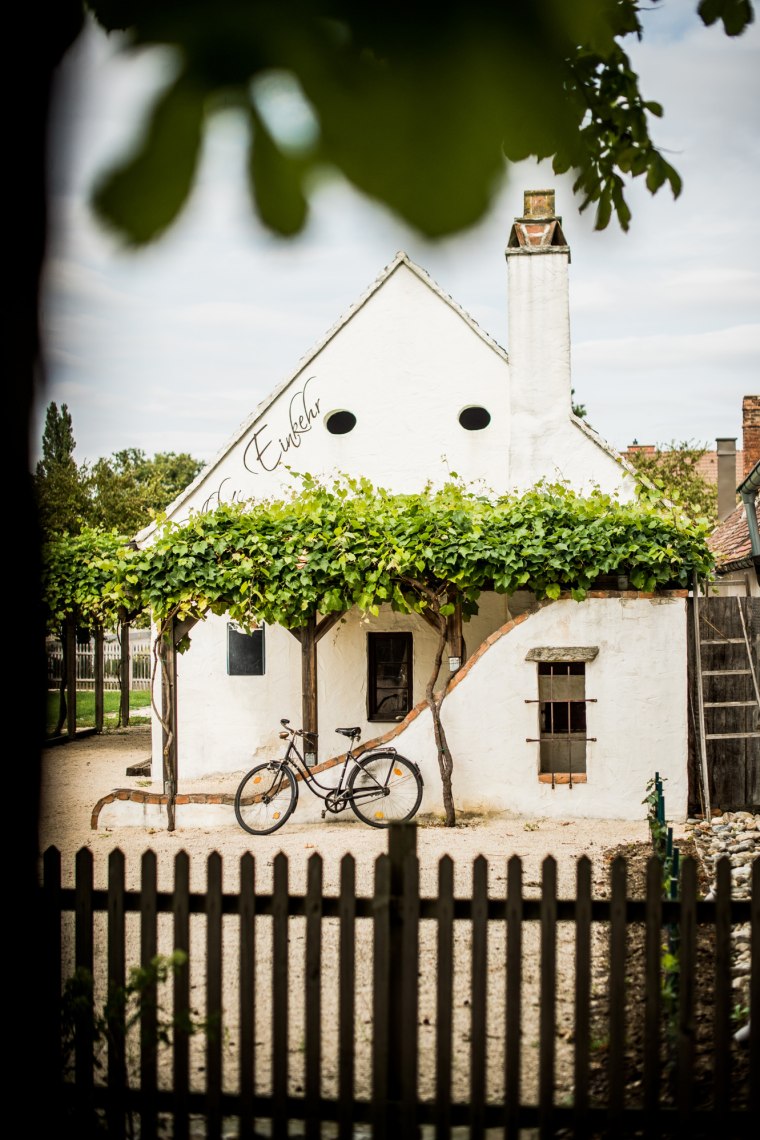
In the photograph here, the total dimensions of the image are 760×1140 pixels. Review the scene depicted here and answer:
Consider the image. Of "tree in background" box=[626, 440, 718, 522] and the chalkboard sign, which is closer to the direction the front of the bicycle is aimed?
the chalkboard sign

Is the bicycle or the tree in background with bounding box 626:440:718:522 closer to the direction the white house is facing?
the bicycle

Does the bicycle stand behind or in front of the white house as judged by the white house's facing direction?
in front

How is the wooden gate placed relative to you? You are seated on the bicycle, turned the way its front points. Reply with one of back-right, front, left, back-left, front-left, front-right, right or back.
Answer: back

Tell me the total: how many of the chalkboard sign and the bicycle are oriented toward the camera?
1

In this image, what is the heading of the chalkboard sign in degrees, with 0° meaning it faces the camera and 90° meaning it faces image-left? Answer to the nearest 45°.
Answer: approximately 0°

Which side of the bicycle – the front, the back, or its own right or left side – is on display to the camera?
left

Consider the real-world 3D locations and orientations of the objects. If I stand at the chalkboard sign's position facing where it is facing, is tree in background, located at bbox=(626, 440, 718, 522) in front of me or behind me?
behind

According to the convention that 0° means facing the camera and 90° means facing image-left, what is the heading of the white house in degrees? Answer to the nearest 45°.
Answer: approximately 0°

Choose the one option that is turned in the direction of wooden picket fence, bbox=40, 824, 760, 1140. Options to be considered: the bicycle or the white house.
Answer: the white house
